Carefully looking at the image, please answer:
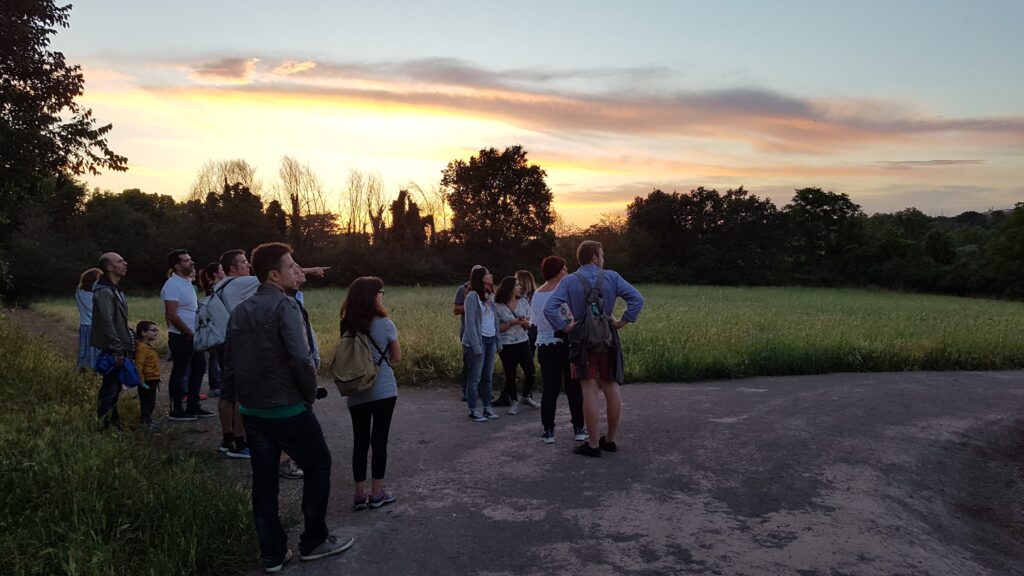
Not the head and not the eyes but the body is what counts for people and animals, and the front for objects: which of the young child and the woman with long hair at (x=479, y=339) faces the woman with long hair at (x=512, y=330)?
the young child

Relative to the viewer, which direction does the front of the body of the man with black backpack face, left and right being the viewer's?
facing away from the viewer

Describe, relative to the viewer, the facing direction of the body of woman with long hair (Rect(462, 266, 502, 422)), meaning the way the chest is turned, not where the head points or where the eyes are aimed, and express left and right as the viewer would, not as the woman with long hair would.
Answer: facing the viewer and to the right of the viewer

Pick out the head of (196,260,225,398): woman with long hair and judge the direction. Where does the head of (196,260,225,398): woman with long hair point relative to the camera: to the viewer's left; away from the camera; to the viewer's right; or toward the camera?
to the viewer's right

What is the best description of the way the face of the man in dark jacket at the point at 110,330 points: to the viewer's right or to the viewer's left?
to the viewer's right

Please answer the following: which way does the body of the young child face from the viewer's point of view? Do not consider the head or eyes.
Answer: to the viewer's right

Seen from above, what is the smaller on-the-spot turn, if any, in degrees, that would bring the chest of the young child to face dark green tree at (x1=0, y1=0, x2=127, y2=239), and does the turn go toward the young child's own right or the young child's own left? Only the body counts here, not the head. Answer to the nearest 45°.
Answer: approximately 90° to the young child's own left

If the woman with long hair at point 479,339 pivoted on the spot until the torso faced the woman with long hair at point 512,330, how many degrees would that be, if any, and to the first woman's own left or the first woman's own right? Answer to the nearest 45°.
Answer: approximately 90° to the first woman's own left
